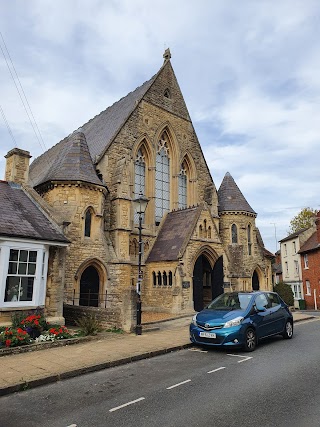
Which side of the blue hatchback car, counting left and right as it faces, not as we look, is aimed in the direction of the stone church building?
right

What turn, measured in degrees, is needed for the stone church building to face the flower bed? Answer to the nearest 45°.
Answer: approximately 90° to its right

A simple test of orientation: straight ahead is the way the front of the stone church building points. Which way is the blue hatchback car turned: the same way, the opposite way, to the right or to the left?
to the right

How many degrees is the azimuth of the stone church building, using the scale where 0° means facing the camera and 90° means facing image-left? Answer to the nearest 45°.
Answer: approximately 315°

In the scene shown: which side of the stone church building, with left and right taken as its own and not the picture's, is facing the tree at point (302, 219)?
left

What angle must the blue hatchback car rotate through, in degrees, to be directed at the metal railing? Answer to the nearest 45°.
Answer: approximately 90° to its right

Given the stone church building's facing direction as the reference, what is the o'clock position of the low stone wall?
The low stone wall is roughly at 2 o'clock from the stone church building.
